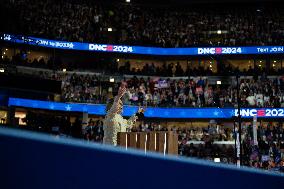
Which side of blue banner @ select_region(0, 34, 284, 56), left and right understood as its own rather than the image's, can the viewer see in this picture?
front

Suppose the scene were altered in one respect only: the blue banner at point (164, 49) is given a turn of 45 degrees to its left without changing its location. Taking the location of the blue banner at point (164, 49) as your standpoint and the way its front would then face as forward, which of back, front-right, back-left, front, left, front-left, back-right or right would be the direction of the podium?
front-right

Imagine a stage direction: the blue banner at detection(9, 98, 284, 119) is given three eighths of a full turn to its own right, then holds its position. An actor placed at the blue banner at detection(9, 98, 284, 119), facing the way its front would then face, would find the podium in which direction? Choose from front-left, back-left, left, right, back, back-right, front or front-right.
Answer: back-left

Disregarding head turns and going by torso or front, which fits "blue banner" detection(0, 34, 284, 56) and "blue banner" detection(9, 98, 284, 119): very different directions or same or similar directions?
same or similar directions

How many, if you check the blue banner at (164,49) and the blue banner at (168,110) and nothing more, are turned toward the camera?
2
